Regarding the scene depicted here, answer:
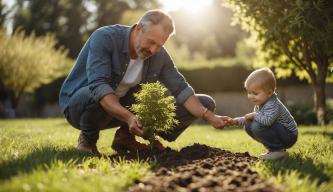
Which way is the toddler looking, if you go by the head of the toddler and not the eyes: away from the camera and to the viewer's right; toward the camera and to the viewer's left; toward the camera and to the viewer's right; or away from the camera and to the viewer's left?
toward the camera and to the viewer's left

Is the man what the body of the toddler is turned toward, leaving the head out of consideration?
yes

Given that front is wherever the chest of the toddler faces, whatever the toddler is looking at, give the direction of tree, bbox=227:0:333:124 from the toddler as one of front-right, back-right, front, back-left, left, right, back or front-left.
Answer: right

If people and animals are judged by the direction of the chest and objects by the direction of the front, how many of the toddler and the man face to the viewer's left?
1

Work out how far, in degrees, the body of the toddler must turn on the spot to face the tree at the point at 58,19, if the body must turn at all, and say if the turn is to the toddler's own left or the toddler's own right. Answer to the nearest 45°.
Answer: approximately 45° to the toddler's own right

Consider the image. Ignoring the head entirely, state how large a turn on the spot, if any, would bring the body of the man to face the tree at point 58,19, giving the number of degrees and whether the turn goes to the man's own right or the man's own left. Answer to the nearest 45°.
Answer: approximately 135° to the man's own left

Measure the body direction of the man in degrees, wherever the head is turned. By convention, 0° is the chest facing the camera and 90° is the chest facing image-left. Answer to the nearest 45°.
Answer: approximately 315°

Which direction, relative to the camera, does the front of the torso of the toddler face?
to the viewer's left

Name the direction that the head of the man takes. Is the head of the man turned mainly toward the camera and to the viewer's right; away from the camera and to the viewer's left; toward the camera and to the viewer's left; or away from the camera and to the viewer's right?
toward the camera and to the viewer's right

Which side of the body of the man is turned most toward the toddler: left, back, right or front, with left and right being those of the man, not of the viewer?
front

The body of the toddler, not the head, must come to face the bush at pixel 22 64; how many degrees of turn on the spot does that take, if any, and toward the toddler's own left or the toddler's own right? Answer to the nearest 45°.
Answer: approximately 45° to the toddler's own right

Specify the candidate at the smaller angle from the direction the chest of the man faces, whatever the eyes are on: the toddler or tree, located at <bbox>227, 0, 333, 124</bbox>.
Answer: the toddler
